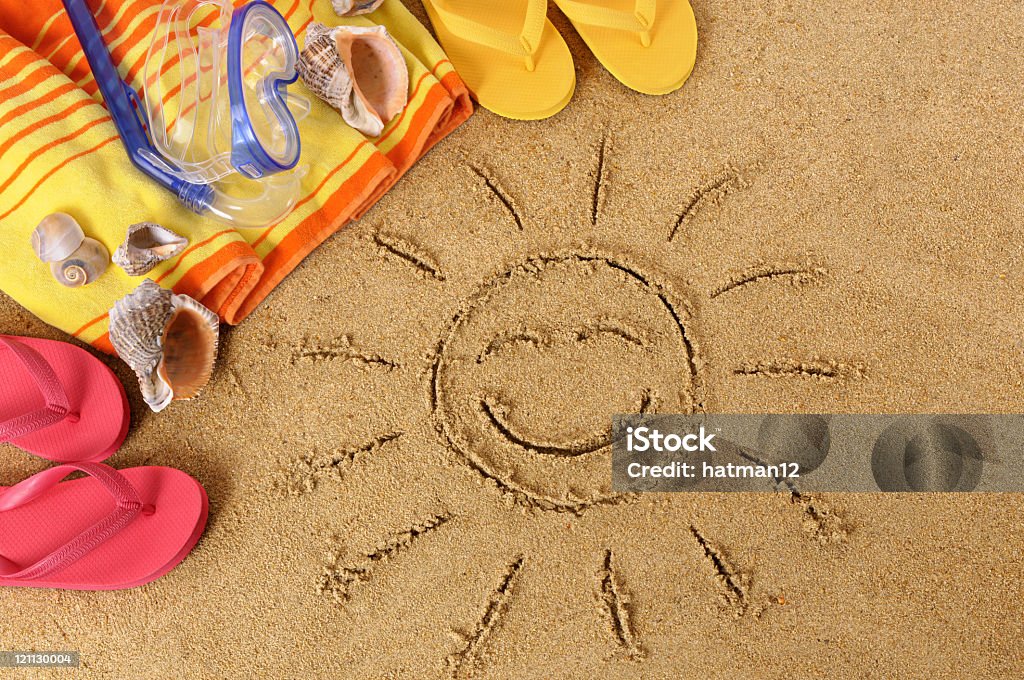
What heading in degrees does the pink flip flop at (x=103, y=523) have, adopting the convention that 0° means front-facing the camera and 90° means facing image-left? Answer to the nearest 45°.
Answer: approximately 270°
